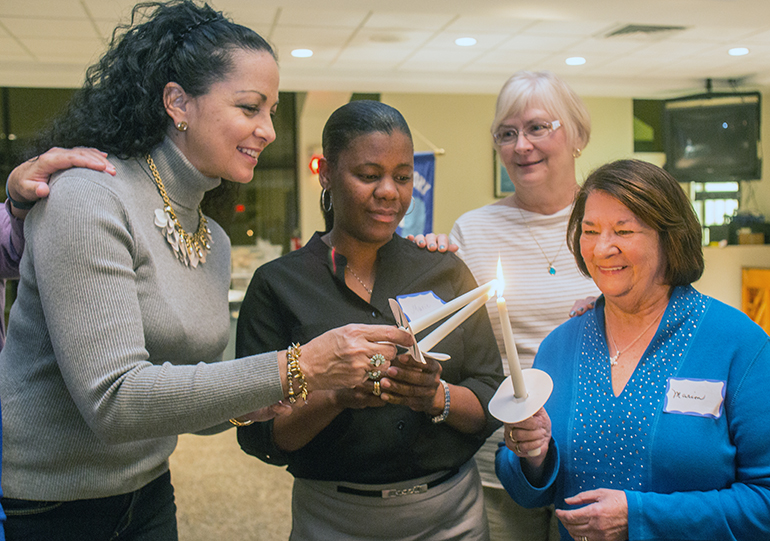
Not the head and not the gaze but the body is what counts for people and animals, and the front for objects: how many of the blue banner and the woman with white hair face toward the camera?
2

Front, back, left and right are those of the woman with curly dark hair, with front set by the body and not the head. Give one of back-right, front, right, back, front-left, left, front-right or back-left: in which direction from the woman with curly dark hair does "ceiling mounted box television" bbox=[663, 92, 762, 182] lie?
left

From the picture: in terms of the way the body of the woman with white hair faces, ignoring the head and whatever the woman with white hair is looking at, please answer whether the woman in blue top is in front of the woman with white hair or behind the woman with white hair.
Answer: in front

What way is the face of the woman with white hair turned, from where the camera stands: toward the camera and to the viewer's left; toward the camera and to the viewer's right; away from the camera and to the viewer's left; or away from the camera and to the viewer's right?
toward the camera and to the viewer's left

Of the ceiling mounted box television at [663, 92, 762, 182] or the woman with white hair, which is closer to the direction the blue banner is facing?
the woman with white hair

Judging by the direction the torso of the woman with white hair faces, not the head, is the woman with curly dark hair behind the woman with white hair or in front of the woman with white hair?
in front

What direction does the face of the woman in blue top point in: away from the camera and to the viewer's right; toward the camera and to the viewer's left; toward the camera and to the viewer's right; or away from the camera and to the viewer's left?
toward the camera and to the viewer's left

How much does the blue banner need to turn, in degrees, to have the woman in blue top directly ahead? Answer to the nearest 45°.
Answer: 0° — it already faces them

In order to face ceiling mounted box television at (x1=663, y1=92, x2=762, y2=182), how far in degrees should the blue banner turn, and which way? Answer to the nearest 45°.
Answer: approximately 135° to its left

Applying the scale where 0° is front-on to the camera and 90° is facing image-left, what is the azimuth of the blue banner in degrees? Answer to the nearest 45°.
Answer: approximately 0°

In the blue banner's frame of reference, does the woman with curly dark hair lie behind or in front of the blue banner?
in front

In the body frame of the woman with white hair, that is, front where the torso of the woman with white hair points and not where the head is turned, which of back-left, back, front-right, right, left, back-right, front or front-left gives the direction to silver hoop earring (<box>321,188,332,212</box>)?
front-right
